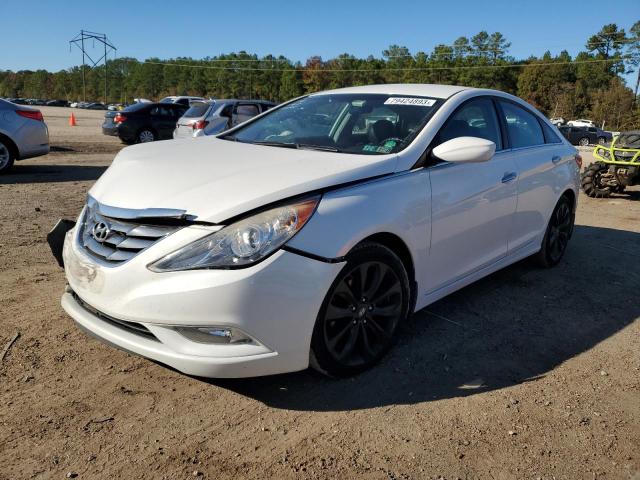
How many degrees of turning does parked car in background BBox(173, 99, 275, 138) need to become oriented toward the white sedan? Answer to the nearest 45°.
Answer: approximately 135° to its right

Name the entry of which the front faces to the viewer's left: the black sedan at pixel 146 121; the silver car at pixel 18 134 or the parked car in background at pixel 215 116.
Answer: the silver car

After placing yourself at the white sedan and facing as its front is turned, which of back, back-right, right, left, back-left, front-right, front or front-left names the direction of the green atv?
back

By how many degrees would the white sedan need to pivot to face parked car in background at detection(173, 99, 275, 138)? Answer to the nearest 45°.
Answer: approximately 135° to its right

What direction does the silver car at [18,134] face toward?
to the viewer's left

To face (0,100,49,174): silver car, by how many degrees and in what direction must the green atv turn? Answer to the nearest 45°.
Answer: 0° — it already faces it

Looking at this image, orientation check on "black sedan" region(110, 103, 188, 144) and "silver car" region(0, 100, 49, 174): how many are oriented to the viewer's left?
1

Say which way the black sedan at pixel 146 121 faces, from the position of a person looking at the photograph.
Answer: facing away from the viewer and to the right of the viewer

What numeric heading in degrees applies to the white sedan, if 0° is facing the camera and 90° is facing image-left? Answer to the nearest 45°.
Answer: approximately 45°

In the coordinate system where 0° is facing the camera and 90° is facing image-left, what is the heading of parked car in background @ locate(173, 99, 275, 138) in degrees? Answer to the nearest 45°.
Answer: approximately 225°
